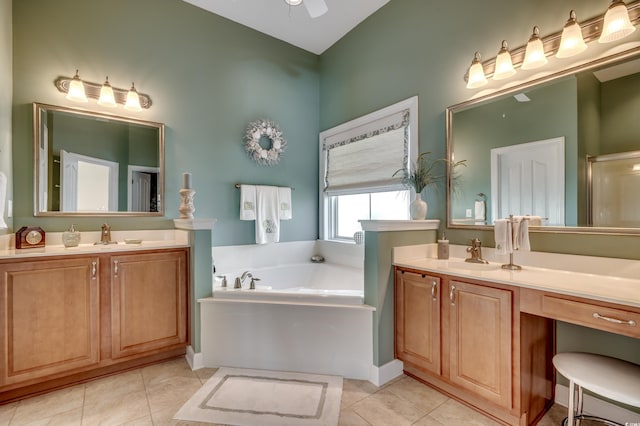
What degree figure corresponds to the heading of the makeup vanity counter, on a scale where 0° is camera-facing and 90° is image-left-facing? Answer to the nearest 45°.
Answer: approximately 45°

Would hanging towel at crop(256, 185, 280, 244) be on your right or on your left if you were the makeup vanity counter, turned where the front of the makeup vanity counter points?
on your right

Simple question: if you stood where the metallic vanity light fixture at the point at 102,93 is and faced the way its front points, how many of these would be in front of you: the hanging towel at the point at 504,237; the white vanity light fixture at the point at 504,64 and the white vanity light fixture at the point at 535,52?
3
